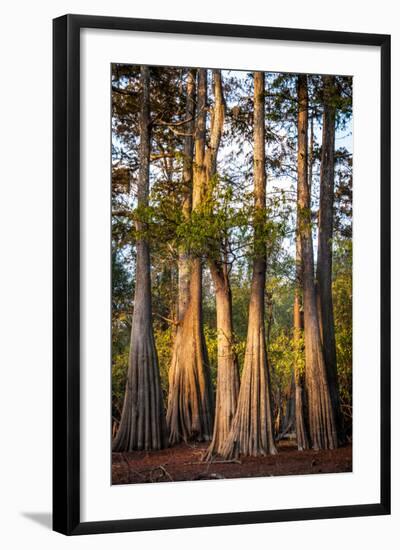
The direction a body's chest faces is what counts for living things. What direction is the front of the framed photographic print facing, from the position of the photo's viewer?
facing the viewer and to the right of the viewer
